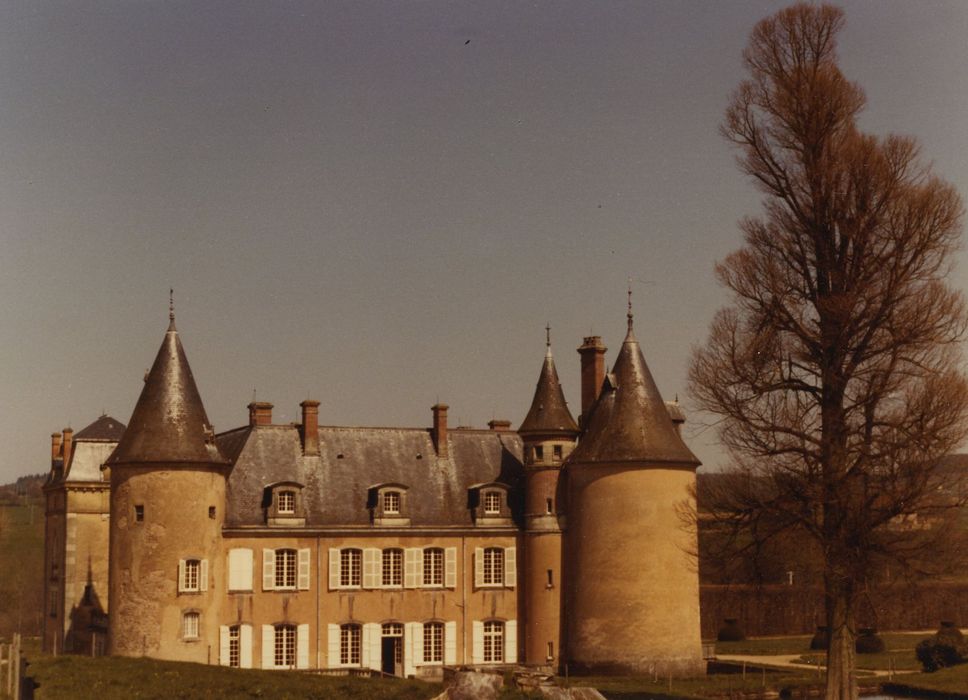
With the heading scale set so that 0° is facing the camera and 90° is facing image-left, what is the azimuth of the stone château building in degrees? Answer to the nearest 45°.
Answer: approximately 0°
